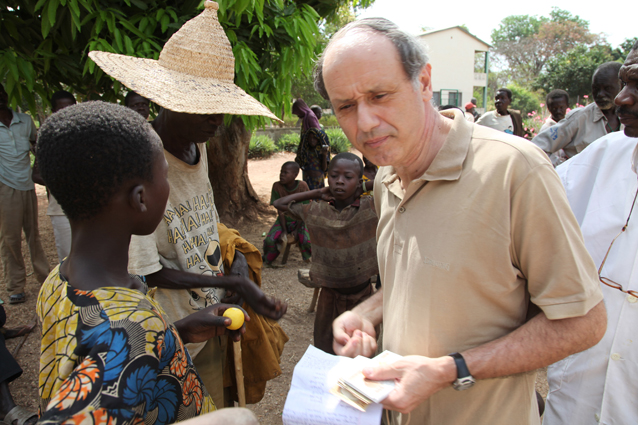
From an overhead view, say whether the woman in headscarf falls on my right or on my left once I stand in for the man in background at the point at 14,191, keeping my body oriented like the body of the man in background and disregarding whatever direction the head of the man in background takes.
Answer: on my left

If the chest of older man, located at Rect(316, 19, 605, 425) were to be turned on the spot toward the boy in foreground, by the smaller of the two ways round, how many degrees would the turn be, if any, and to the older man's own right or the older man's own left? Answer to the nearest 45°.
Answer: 0° — they already face them

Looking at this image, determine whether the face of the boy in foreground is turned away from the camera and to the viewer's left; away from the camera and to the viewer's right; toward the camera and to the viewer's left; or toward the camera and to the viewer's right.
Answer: away from the camera and to the viewer's right

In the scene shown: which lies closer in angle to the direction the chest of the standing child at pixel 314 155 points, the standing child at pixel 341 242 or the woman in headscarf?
the standing child

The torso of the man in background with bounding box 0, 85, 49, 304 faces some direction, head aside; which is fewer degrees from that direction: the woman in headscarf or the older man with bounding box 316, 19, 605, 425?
the older man
